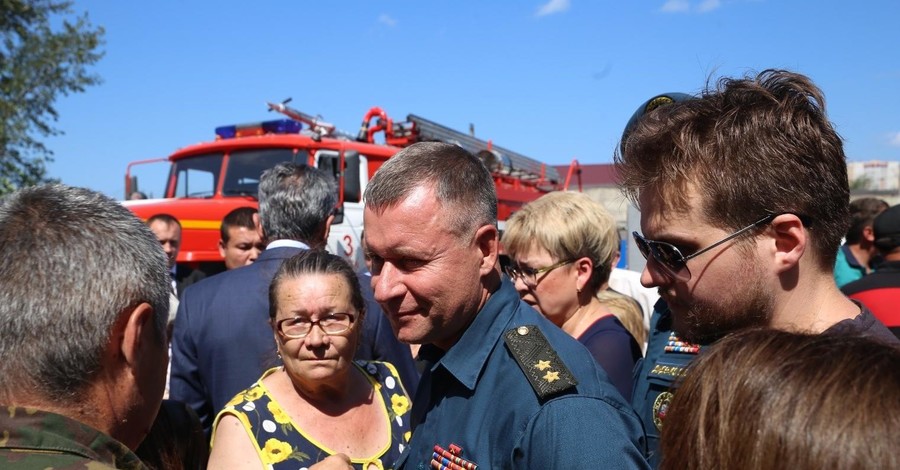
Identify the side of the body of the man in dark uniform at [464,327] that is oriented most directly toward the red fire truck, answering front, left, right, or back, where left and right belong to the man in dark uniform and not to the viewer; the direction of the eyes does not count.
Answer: right

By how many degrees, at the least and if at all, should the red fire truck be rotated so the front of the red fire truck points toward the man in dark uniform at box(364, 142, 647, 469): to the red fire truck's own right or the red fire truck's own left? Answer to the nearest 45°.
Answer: approximately 45° to the red fire truck's own left

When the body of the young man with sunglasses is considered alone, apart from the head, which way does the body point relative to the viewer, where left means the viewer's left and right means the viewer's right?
facing to the left of the viewer

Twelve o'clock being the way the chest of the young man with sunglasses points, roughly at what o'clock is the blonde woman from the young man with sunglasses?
The blonde woman is roughly at 2 o'clock from the young man with sunglasses.

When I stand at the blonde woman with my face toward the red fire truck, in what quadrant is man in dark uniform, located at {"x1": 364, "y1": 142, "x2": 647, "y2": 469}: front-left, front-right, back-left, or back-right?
back-left

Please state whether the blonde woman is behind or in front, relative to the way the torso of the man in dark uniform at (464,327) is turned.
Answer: behind

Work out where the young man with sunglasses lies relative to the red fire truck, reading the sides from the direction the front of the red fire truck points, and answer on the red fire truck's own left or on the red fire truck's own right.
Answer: on the red fire truck's own left
